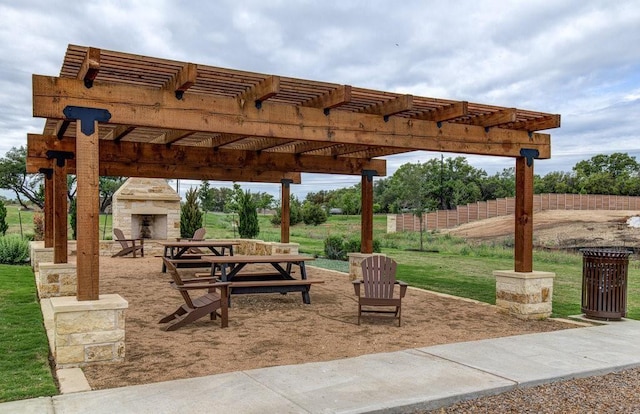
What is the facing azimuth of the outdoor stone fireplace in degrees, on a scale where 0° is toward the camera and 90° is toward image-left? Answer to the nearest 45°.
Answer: approximately 0°

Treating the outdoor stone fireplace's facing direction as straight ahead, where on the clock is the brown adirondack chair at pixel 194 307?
The brown adirondack chair is roughly at 12 o'clock from the outdoor stone fireplace.

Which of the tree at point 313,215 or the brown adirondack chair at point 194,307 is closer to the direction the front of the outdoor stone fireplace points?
the brown adirondack chair

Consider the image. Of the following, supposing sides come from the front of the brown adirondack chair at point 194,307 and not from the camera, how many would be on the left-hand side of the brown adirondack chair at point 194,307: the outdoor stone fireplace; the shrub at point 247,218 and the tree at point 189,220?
3

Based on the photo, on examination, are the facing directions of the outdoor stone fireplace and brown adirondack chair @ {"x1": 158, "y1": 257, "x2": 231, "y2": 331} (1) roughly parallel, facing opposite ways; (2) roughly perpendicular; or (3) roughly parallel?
roughly perpendicular

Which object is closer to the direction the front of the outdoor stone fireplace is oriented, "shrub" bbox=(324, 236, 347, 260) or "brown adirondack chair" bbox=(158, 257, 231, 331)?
the brown adirondack chair
